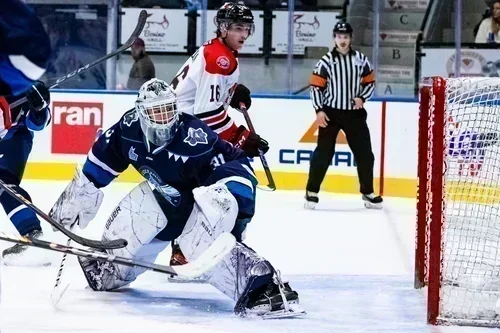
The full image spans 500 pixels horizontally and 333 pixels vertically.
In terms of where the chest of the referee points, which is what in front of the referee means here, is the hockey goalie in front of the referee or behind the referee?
in front

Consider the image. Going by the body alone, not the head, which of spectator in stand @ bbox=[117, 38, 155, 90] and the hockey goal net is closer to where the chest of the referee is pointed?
the hockey goal net

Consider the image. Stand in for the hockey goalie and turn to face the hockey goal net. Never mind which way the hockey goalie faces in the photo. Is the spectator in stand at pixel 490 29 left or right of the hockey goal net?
left

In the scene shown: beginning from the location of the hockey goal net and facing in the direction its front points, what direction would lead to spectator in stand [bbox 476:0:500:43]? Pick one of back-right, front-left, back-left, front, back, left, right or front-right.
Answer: right

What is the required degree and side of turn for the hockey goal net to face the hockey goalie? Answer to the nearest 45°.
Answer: approximately 45° to its left

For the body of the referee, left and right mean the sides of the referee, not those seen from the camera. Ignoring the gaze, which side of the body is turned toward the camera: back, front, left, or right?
front

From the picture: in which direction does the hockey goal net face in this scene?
to the viewer's left

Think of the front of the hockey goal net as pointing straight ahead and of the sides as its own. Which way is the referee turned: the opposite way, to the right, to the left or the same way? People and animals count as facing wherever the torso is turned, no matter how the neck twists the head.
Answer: to the left
